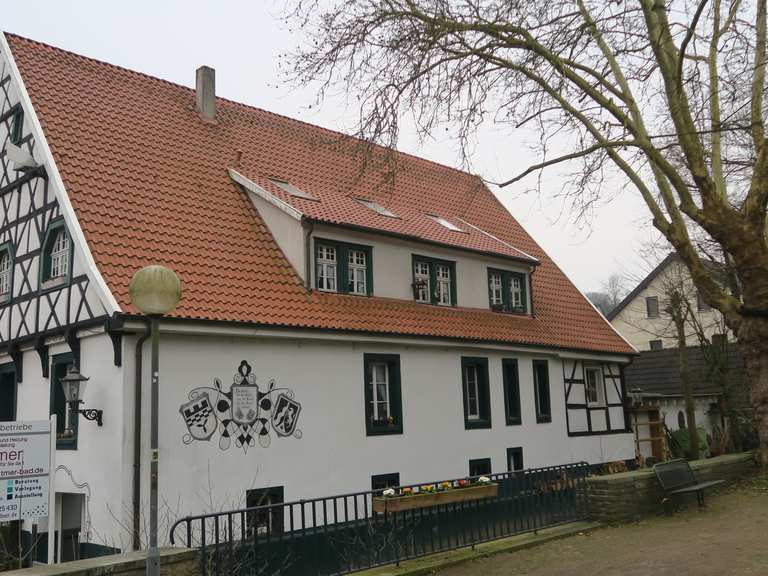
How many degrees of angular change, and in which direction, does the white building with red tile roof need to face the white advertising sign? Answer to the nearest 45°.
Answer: approximately 90° to its right

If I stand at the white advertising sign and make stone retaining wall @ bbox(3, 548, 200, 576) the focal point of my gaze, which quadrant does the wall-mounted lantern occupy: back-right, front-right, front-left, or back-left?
back-left

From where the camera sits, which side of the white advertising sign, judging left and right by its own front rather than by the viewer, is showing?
front

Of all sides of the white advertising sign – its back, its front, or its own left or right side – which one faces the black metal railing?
left

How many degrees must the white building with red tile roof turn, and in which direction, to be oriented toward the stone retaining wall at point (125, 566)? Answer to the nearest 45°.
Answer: approximately 45° to its right

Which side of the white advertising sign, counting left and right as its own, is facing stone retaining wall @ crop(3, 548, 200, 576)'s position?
front

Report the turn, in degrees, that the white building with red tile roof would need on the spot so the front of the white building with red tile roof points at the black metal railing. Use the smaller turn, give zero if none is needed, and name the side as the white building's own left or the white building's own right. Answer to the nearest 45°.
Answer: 0° — it already faces it

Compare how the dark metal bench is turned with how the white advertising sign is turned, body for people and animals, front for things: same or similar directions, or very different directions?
same or similar directions

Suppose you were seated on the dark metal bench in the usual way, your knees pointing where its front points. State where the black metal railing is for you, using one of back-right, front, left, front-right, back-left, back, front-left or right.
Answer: right
